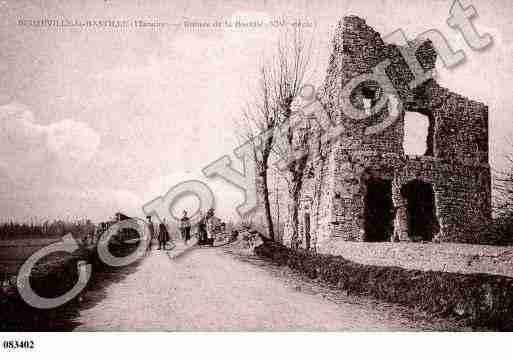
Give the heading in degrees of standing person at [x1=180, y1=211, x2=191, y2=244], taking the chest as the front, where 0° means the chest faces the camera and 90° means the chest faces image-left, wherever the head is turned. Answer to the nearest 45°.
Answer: approximately 0°

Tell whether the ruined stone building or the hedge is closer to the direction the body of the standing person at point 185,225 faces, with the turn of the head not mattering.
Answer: the hedge

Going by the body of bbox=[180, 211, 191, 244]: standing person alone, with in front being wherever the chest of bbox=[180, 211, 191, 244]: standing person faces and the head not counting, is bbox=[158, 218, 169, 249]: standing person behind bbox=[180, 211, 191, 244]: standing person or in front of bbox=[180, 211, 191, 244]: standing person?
in front

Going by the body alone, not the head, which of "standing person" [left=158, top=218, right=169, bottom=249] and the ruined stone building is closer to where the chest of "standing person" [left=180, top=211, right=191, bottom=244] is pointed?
the standing person

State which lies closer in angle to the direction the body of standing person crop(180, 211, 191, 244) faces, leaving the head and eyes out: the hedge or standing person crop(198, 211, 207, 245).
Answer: the hedge

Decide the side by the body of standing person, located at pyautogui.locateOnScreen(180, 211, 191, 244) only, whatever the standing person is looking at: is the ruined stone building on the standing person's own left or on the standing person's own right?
on the standing person's own left

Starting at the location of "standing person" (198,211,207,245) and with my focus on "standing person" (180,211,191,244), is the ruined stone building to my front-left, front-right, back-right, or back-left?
back-left

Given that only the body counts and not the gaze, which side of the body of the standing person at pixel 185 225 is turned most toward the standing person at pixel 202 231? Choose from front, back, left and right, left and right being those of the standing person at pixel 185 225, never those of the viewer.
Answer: left

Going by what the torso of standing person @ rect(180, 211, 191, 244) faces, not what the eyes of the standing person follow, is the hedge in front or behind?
in front
